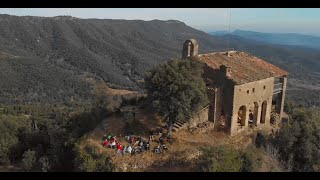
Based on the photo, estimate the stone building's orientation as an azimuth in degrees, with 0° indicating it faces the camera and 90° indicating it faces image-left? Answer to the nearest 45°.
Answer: approximately 315°

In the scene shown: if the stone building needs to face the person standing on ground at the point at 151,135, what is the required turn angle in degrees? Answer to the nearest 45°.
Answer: approximately 90° to its right

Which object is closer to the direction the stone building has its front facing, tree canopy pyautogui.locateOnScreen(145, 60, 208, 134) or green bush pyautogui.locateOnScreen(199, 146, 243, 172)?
the green bush

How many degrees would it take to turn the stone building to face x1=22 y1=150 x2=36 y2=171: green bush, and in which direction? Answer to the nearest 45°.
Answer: approximately 135° to its right

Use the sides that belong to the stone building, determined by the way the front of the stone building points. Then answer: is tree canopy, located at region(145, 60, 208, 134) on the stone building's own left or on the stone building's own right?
on the stone building's own right

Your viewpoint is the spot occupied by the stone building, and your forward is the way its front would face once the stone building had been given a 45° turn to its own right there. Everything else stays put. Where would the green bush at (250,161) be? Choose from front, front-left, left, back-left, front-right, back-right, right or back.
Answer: front

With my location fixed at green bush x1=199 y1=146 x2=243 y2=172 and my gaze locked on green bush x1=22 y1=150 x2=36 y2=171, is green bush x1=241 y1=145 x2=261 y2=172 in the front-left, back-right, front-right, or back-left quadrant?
back-right

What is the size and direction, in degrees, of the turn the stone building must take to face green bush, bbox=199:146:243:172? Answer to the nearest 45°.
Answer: approximately 45° to its right

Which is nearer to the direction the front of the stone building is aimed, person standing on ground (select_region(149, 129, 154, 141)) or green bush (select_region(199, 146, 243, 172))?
the green bush
